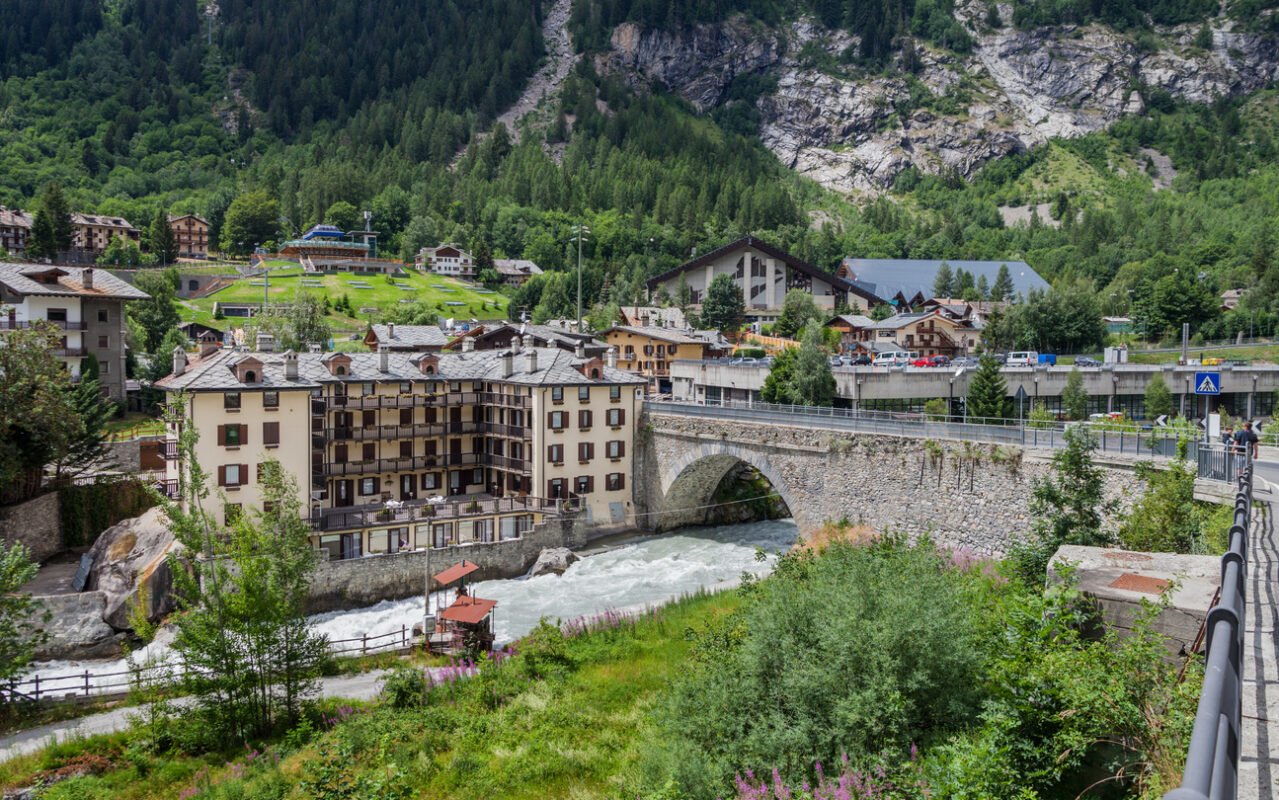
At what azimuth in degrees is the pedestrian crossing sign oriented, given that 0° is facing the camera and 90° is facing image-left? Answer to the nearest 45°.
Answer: approximately 0°

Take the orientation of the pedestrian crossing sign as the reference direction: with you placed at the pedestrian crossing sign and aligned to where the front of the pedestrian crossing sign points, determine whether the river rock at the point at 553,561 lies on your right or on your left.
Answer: on your right

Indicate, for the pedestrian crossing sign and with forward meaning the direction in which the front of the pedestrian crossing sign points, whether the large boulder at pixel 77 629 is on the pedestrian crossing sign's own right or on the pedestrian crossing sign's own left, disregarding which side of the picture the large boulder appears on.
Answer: on the pedestrian crossing sign's own right

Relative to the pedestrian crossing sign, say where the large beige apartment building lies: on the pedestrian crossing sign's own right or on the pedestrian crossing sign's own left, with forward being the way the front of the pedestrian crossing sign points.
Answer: on the pedestrian crossing sign's own right

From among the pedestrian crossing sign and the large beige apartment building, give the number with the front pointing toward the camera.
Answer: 2

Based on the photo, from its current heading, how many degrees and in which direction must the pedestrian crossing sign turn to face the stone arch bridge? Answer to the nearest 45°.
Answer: approximately 135° to its right

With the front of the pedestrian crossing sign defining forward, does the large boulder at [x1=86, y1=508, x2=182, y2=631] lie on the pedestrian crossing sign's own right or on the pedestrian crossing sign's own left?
on the pedestrian crossing sign's own right

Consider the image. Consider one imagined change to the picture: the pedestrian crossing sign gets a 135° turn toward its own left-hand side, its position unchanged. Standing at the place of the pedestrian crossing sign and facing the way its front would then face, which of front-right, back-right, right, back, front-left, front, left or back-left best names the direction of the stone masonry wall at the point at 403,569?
back-left

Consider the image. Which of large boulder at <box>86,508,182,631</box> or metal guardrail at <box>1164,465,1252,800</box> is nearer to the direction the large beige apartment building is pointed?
the metal guardrail
